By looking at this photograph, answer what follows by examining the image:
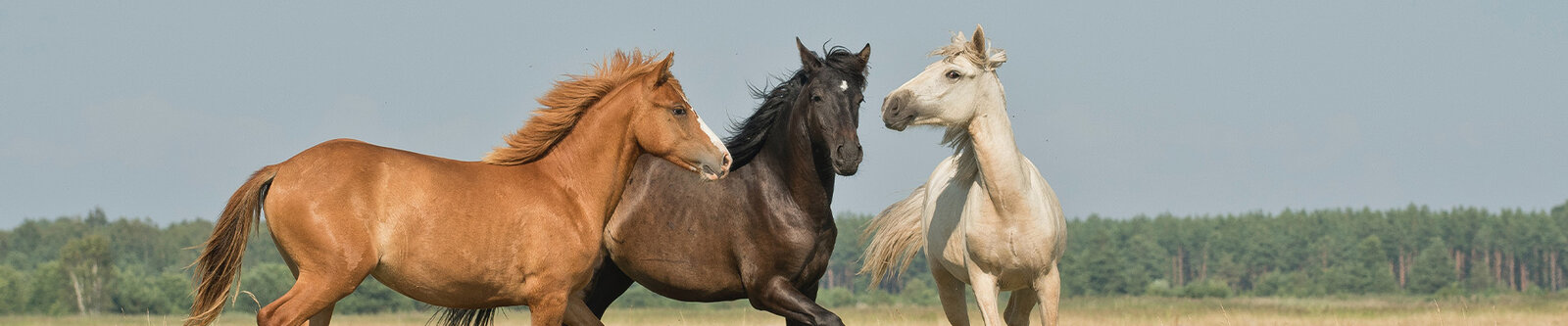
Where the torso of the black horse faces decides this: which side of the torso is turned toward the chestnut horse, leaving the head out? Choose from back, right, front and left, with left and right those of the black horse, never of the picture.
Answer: right

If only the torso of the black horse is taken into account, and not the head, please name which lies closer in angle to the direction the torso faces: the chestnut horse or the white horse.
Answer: the white horse

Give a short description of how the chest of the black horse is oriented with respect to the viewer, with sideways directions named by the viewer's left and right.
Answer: facing the viewer and to the right of the viewer

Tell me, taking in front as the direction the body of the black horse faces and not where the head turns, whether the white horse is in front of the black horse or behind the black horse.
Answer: in front

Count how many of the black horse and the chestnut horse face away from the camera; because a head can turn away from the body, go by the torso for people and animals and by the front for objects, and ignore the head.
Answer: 0

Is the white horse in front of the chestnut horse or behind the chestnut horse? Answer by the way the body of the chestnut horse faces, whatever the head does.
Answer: in front

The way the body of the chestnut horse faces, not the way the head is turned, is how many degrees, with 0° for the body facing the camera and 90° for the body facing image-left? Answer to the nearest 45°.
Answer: approximately 270°
